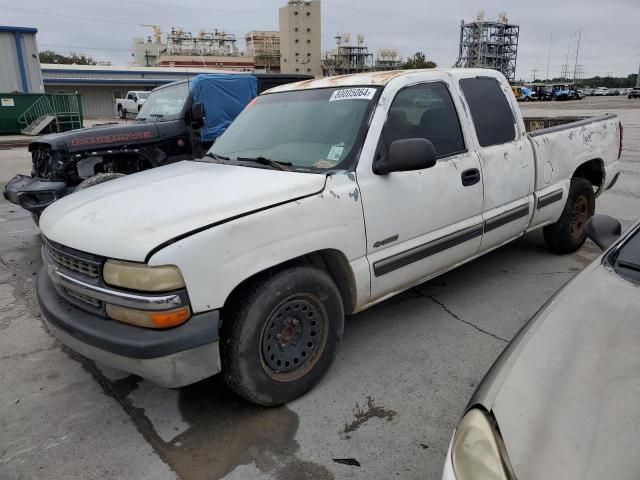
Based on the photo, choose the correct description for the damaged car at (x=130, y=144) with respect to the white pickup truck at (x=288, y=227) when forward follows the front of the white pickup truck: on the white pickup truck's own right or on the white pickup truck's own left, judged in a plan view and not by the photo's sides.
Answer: on the white pickup truck's own right

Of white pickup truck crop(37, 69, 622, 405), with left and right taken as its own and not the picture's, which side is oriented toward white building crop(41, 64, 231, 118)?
right

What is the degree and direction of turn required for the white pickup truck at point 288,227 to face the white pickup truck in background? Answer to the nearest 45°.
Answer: approximately 135° to its right

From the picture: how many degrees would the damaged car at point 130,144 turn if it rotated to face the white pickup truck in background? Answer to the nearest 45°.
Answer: approximately 135° to its right

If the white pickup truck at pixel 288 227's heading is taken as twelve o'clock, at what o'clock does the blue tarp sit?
The blue tarp is roughly at 4 o'clock from the white pickup truck.

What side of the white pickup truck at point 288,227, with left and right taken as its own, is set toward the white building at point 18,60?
right

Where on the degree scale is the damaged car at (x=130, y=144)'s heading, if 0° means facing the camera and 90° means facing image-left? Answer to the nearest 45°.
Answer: approximately 45°

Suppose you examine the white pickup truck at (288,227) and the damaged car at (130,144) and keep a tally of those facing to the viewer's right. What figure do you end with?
0

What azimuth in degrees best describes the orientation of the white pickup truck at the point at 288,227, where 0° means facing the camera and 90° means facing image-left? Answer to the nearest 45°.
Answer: approximately 45°

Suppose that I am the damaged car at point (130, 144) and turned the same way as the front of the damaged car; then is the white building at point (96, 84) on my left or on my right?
on my right
